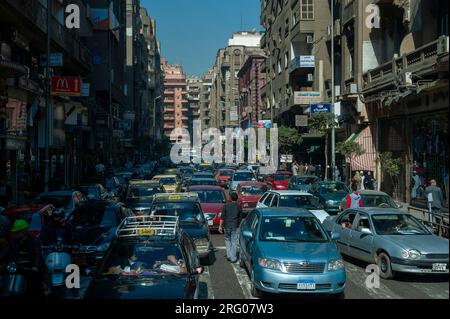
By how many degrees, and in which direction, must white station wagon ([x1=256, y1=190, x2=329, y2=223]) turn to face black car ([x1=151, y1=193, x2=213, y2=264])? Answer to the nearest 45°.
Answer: approximately 90° to its right

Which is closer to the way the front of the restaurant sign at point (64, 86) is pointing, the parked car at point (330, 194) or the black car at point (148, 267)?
the black car
